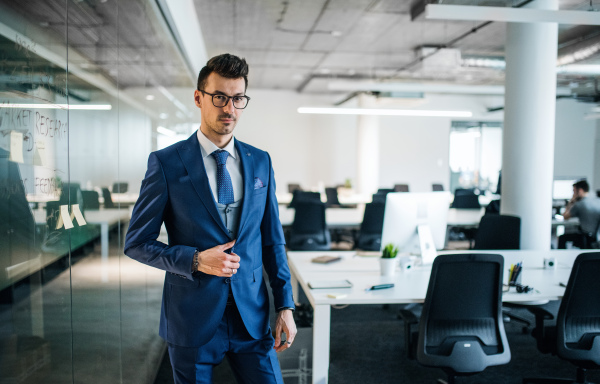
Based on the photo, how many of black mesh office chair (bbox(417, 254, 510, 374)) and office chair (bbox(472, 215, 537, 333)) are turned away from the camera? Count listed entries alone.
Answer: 1

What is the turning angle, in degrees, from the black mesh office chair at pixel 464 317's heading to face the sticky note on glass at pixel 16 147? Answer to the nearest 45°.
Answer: approximately 135° to its left

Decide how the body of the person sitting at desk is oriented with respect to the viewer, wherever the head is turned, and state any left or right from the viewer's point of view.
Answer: facing away from the viewer and to the left of the viewer

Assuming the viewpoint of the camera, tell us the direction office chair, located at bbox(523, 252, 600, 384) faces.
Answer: facing away from the viewer and to the left of the viewer

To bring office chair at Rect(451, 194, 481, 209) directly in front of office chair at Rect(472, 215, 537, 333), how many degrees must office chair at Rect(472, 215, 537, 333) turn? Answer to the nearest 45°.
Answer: approximately 180°

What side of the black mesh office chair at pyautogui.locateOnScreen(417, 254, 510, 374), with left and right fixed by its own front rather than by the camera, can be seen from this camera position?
back

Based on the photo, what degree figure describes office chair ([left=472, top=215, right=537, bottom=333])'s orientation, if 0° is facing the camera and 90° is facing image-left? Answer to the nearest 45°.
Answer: approximately 0°

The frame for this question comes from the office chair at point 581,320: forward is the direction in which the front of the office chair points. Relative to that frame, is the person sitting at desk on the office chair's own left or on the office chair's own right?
on the office chair's own right

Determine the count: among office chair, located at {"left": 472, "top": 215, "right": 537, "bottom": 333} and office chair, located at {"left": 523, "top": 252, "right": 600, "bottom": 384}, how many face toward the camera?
1

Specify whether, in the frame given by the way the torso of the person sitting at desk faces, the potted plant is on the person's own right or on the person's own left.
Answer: on the person's own left

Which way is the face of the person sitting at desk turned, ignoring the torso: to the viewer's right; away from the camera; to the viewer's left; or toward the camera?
to the viewer's left

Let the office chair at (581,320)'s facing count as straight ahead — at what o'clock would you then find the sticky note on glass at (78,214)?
The sticky note on glass is roughly at 9 o'clock from the office chair.

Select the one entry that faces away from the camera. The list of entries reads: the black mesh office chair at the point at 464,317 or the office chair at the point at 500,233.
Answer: the black mesh office chair

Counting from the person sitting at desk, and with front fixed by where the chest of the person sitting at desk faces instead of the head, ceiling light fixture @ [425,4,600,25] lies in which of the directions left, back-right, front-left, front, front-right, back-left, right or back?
back-left
